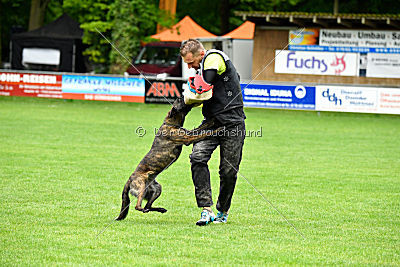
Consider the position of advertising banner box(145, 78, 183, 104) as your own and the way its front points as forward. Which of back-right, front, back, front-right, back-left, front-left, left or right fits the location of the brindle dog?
front

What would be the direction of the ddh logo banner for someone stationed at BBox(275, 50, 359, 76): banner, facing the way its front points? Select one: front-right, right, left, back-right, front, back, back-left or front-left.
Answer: front

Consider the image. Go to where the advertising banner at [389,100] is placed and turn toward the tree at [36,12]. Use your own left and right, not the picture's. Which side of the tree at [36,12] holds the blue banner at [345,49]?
right

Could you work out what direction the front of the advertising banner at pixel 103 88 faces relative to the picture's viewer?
facing the viewer

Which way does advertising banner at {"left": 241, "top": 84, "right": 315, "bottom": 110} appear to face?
toward the camera

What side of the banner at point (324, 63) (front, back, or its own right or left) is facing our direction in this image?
front

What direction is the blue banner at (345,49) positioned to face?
toward the camera

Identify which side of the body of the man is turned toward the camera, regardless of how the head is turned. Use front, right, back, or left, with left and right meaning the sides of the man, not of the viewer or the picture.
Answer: left

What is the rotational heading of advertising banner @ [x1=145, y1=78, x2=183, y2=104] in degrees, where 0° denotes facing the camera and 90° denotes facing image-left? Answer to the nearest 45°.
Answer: approximately 0°

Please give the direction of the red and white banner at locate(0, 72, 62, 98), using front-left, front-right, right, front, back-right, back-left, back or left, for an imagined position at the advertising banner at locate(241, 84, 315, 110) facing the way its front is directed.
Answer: right
